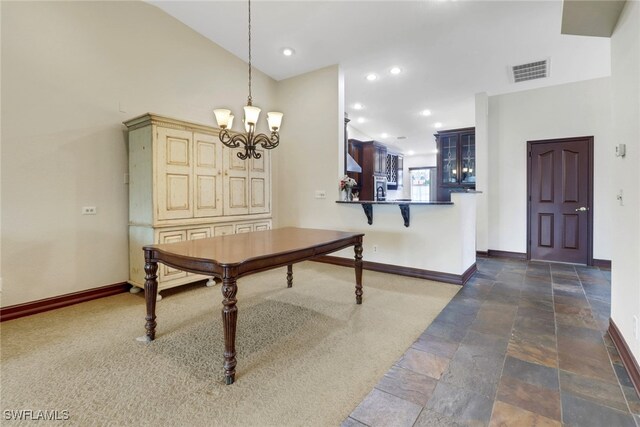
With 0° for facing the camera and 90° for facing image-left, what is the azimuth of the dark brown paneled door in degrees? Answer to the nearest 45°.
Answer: approximately 0°

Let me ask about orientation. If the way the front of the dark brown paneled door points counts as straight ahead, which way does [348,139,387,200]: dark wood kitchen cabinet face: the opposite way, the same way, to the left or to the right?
to the left

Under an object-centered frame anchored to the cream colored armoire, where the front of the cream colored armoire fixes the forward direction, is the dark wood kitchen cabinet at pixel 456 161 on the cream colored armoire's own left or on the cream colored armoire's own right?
on the cream colored armoire's own left

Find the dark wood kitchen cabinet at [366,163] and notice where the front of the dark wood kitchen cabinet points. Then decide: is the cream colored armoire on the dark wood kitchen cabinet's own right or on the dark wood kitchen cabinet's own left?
on the dark wood kitchen cabinet's own right

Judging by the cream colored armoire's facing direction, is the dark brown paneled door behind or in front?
in front

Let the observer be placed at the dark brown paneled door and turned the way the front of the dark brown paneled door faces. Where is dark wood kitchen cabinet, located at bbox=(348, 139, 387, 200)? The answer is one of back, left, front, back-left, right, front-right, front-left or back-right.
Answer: right
